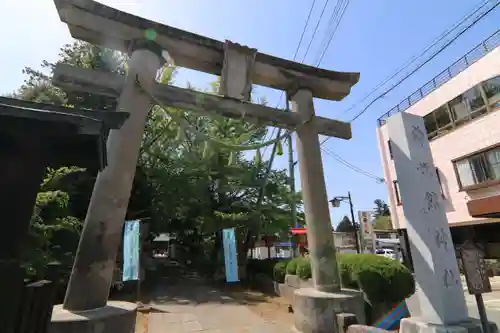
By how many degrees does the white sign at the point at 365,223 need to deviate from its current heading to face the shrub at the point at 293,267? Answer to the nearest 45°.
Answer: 0° — it already faces it

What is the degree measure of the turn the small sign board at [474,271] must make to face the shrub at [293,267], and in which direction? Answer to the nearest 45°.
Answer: approximately 135° to its right

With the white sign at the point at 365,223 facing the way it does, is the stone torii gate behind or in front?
in front

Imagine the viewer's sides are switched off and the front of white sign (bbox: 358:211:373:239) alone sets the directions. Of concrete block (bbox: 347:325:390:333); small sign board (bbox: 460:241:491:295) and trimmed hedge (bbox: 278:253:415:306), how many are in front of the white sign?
3

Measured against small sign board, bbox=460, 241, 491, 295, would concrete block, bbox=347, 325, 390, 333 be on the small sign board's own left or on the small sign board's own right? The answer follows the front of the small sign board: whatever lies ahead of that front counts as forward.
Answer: on the small sign board's own right

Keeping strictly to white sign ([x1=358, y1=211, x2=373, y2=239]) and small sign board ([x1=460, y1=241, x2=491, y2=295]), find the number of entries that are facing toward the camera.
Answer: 2

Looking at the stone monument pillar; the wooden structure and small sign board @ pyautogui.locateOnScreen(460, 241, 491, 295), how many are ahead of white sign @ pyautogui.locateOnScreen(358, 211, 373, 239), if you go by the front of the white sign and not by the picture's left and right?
3

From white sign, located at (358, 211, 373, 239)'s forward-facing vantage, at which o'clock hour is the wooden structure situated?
The wooden structure is roughly at 12 o'clock from the white sign.

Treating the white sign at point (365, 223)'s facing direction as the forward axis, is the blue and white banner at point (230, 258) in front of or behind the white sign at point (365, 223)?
in front

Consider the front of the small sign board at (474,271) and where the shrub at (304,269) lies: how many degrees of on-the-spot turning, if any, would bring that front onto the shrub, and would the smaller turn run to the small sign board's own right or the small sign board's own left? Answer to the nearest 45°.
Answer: approximately 135° to the small sign board's own right

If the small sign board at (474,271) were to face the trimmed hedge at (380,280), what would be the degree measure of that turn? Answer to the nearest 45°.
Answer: approximately 135° to its right

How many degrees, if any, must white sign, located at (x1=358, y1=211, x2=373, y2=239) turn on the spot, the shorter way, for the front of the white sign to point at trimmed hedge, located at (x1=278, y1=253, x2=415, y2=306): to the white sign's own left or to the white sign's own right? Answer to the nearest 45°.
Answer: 0° — it already faces it

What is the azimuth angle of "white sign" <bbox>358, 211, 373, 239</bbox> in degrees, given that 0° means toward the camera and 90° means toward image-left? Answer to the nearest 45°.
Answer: approximately 0°
